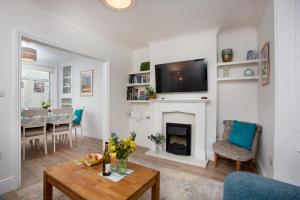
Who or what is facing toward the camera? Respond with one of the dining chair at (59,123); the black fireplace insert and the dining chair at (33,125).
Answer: the black fireplace insert

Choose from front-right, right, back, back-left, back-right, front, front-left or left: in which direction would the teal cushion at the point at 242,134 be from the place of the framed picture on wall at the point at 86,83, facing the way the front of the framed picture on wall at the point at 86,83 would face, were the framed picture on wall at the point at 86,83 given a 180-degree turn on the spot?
right

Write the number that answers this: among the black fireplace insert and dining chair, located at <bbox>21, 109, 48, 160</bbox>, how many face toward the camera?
1

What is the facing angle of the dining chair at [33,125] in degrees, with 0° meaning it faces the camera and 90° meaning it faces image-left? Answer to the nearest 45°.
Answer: approximately 135°

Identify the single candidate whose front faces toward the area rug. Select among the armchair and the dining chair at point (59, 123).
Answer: the armchair

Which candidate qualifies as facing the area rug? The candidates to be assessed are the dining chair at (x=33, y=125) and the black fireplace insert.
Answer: the black fireplace insert

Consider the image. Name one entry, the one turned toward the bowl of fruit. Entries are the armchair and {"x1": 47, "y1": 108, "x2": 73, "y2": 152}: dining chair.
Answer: the armchair

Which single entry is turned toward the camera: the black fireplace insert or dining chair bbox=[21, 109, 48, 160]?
the black fireplace insert

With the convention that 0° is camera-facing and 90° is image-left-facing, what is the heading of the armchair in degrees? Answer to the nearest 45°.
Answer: approximately 45°

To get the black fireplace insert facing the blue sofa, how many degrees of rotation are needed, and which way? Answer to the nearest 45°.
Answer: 0° — it already faces it

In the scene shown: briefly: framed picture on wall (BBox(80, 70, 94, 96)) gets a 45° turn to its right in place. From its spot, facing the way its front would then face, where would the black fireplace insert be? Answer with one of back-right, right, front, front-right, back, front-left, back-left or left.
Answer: back-left

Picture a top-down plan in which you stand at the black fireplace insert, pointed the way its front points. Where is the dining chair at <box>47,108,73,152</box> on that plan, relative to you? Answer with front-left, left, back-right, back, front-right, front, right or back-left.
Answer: right

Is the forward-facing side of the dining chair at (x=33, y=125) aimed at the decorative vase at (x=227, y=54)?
no

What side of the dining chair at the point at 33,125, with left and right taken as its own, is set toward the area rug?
back

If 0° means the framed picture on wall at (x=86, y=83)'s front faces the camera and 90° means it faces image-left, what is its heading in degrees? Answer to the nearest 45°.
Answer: approximately 45°

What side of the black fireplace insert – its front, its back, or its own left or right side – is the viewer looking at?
front

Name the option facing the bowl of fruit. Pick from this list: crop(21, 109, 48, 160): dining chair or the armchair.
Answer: the armchair

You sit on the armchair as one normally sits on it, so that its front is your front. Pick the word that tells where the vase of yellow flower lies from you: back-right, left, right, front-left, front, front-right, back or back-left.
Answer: front

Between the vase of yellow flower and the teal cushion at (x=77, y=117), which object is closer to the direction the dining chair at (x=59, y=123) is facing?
the teal cushion

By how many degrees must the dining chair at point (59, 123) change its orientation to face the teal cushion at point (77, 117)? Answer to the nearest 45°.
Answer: approximately 90° to its right
